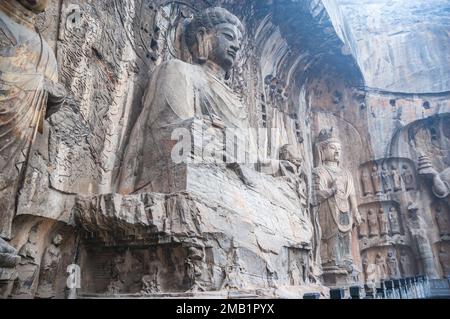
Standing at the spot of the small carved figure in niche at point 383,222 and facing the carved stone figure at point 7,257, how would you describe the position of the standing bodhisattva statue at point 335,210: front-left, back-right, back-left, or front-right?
front-right

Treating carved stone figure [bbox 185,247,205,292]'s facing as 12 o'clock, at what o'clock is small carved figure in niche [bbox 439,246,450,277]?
The small carved figure in niche is roughly at 9 o'clock from the carved stone figure.

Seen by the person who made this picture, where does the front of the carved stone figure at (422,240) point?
facing the viewer and to the left of the viewer

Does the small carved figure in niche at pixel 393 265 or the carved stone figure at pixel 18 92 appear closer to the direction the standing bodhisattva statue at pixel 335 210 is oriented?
the carved stone figure

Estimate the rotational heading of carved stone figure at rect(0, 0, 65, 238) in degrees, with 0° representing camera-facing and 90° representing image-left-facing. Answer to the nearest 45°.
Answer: approximately 315°

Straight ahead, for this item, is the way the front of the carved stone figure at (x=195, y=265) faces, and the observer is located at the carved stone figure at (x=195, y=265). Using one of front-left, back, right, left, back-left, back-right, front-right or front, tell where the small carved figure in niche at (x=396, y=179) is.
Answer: left

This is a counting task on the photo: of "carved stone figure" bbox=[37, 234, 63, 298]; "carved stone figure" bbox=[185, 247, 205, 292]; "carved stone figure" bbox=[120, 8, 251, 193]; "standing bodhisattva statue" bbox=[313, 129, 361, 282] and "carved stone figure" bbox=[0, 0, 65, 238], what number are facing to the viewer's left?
0

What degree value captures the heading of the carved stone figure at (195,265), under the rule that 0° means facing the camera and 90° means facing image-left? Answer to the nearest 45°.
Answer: approximately 315°

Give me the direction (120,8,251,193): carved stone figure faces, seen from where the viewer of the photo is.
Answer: facing the viewer and to the right of the viewer

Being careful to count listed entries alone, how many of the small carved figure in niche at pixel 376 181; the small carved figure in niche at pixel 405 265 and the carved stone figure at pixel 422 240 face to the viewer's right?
0

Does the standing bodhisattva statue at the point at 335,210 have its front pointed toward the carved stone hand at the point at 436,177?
no

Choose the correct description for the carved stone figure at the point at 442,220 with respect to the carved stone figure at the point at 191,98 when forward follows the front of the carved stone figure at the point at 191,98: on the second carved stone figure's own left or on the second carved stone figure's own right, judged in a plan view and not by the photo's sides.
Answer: on the second carved stone figure's own left

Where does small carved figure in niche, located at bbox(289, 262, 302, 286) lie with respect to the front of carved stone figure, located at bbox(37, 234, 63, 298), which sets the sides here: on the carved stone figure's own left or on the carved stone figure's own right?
on the carved stone figure's own left

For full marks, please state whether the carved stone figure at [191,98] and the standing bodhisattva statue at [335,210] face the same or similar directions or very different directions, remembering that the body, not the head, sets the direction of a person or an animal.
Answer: same or similar directions

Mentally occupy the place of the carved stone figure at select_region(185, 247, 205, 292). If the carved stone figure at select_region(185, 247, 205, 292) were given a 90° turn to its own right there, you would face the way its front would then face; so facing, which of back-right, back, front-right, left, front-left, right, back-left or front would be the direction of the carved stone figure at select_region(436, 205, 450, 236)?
back

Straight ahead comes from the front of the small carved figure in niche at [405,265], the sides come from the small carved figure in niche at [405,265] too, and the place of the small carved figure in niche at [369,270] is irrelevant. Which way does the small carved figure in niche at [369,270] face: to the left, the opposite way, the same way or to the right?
the same way

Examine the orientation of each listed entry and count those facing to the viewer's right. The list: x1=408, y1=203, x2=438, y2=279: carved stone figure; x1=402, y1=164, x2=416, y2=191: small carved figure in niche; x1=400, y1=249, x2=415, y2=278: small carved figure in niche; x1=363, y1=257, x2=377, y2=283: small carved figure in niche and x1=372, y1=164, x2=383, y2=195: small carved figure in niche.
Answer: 0
